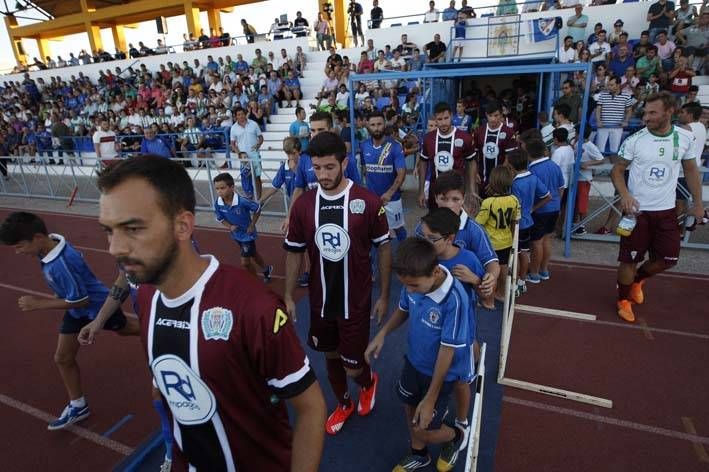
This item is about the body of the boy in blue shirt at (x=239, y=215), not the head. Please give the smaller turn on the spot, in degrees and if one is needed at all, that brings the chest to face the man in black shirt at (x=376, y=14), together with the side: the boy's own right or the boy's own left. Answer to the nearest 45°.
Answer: approximately 180°

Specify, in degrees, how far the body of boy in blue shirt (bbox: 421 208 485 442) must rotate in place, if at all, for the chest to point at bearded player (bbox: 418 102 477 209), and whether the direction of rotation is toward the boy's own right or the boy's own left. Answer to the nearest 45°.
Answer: approximately 135° to the boy's own right

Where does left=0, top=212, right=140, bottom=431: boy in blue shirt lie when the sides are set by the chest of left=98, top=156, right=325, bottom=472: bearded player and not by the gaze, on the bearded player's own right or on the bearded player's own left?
on the bearded player's own right

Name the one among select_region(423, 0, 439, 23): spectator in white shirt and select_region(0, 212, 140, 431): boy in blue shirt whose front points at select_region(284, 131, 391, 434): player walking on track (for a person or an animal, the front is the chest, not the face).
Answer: the spectator in white shirt

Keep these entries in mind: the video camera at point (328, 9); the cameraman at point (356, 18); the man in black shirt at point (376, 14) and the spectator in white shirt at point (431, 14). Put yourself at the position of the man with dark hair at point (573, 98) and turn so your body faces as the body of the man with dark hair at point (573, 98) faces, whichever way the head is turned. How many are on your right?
4

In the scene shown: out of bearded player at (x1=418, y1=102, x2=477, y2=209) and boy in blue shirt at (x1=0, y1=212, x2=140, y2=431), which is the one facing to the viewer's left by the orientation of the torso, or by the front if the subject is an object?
the boy in blue shirt

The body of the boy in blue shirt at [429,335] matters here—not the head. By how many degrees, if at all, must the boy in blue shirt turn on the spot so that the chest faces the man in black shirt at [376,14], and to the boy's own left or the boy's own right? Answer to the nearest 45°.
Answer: approximately 135° to the boy's own right

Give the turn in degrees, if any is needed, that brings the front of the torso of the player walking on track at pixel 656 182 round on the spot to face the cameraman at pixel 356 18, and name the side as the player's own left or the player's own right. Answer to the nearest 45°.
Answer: approximately 135° to the player's own right

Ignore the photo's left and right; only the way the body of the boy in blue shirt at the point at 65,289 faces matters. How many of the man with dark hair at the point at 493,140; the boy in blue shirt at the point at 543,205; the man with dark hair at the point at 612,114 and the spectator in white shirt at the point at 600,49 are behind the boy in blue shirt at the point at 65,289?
4

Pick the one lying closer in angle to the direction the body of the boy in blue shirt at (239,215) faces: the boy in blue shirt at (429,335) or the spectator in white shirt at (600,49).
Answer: the boy in blue shirt

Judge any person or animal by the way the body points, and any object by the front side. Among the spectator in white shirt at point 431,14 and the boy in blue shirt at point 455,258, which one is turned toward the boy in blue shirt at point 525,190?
the spectator in white shirt

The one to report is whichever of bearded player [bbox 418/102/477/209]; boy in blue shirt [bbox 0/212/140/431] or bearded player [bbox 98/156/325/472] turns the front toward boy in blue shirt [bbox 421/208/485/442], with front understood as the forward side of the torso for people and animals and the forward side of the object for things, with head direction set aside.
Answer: bearded player [bbox 418/102/477/209]

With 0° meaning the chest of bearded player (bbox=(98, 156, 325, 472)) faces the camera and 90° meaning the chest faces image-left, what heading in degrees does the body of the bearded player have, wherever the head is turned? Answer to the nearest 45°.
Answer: approximately 45°

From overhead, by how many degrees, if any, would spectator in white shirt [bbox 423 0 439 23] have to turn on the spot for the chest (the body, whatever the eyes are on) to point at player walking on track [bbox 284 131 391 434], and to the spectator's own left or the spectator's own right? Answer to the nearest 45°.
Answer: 0° — they already face them

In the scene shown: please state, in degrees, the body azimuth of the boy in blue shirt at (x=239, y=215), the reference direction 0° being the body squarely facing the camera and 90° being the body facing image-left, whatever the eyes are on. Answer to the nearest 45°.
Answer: approximately 45°
